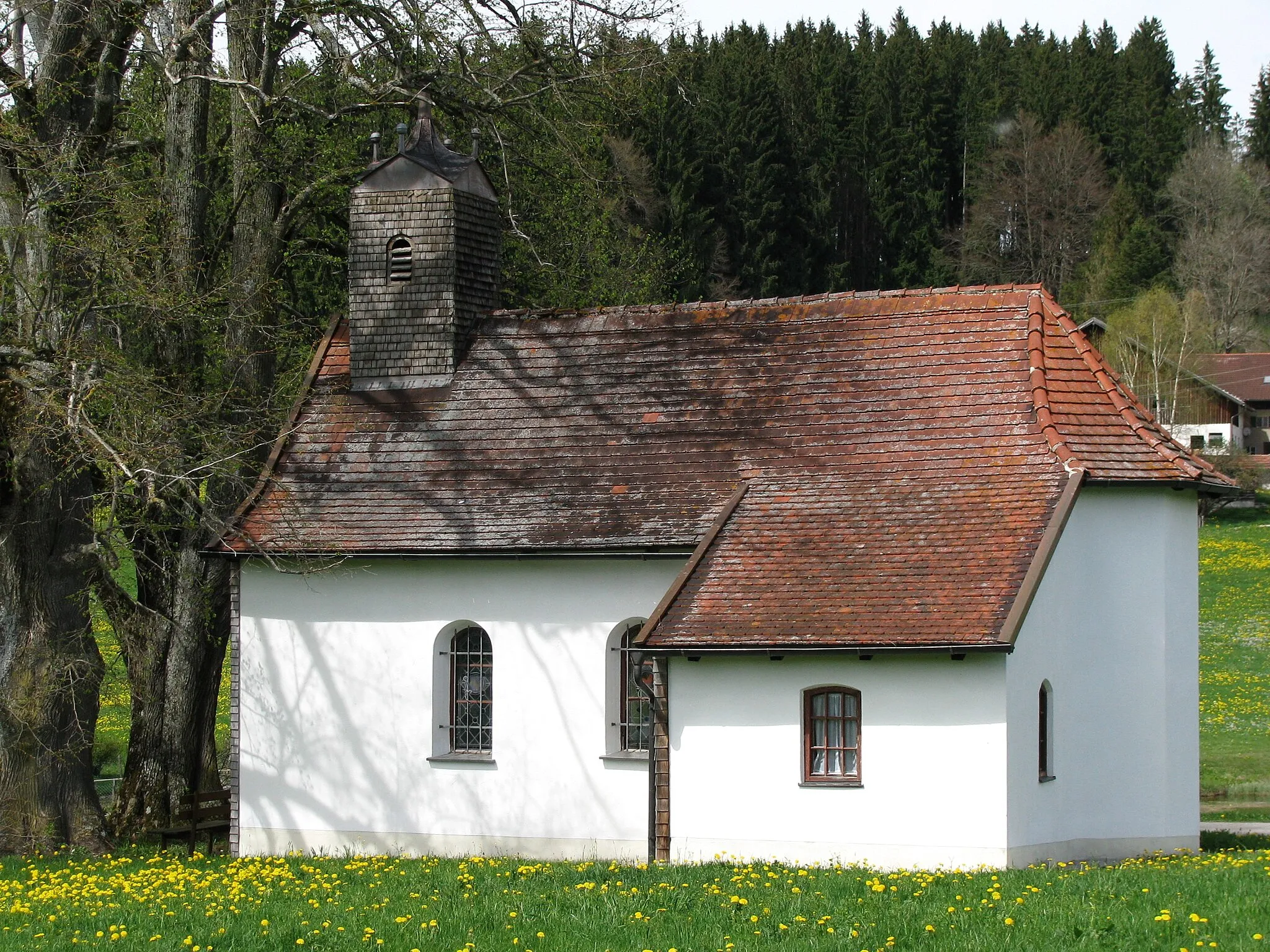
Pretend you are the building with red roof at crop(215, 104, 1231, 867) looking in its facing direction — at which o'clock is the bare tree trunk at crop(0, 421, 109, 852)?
The bare tree trunk is roughly at 12 o'clock from the building with red roof.

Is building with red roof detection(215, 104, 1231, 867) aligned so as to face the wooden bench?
yes

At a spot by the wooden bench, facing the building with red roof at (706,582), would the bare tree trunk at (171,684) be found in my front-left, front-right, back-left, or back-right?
back-left
